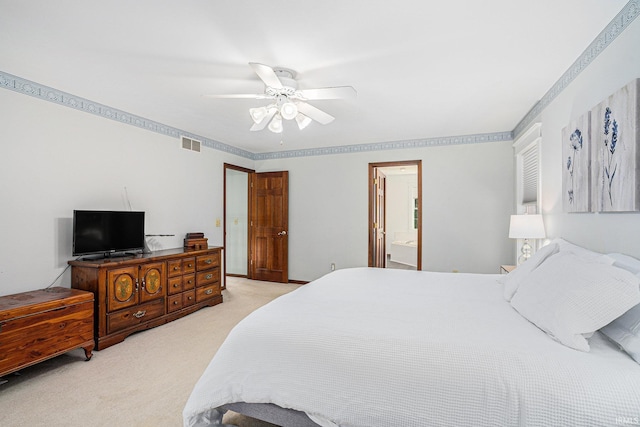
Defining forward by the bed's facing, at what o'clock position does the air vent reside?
The air vent is roughly at 1 o'clock from the bed.

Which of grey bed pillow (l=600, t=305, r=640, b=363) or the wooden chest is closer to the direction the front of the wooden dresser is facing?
the grey bed pillow

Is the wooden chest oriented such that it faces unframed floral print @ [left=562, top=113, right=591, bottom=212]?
yes

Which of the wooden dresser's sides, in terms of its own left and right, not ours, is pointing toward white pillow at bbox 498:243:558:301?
front

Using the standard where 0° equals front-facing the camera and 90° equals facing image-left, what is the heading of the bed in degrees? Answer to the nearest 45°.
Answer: approximately 90°

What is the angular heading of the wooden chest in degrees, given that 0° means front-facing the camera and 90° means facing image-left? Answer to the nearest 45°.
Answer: approximately 315°

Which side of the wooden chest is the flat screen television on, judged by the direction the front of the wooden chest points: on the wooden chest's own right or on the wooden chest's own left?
on the wooden chest's own left

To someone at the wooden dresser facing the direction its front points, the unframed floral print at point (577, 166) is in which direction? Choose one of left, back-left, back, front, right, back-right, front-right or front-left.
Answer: front

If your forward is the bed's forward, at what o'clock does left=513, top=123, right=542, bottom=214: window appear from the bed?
The window is roughly at 4 o'clock from the bed.

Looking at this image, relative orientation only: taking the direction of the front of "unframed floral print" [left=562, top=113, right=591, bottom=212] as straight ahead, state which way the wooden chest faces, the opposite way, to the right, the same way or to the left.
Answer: the opposite way

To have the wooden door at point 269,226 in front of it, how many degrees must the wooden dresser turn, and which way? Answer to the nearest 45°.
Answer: approximately 90° to its left

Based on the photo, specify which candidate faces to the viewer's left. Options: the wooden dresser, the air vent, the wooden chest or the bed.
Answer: the bed

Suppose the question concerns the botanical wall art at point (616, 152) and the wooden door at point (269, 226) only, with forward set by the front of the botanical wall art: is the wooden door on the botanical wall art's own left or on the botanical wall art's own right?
on the botanical wall art's own right

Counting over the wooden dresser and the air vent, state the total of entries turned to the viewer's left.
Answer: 0
